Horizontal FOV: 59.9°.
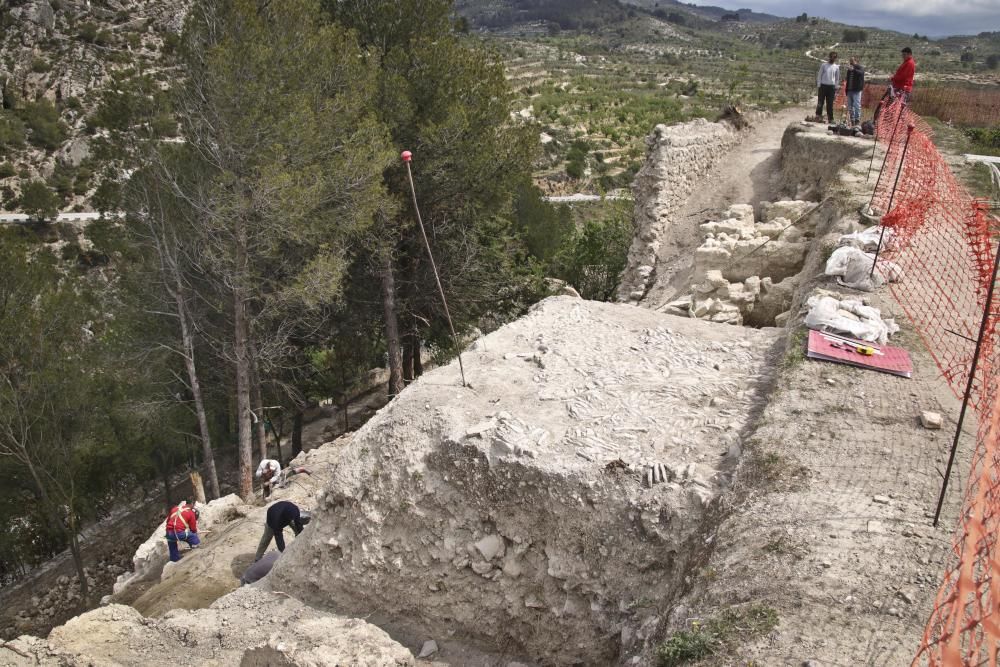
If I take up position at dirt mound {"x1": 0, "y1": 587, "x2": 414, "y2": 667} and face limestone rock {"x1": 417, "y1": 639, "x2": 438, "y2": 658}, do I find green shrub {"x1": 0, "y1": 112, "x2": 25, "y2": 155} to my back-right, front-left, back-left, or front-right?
back-left

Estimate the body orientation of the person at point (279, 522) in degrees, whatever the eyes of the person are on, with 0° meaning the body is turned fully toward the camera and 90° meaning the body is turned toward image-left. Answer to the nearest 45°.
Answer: approximately 270°

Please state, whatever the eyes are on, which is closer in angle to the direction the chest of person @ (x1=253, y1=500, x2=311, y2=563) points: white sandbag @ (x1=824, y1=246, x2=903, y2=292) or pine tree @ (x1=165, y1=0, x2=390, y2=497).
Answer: the white sandbag

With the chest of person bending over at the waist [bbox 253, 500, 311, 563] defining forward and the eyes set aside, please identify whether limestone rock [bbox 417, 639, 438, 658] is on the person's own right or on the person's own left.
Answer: on the person's own right

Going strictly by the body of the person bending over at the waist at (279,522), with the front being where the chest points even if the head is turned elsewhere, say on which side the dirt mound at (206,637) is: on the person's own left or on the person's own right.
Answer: on the person's own right

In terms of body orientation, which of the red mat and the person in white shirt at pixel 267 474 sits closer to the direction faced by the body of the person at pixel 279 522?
the red mat

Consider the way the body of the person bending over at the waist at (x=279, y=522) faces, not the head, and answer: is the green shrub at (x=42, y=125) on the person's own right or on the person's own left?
on the person's own left

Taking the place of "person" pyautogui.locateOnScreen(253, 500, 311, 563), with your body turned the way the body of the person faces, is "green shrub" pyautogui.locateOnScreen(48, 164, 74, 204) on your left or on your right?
on your left

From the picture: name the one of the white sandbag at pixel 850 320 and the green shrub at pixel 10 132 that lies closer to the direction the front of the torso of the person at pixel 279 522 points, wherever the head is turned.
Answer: the white sandbag

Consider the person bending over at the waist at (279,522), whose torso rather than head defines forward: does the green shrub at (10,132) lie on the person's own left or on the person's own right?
on the person's own left
